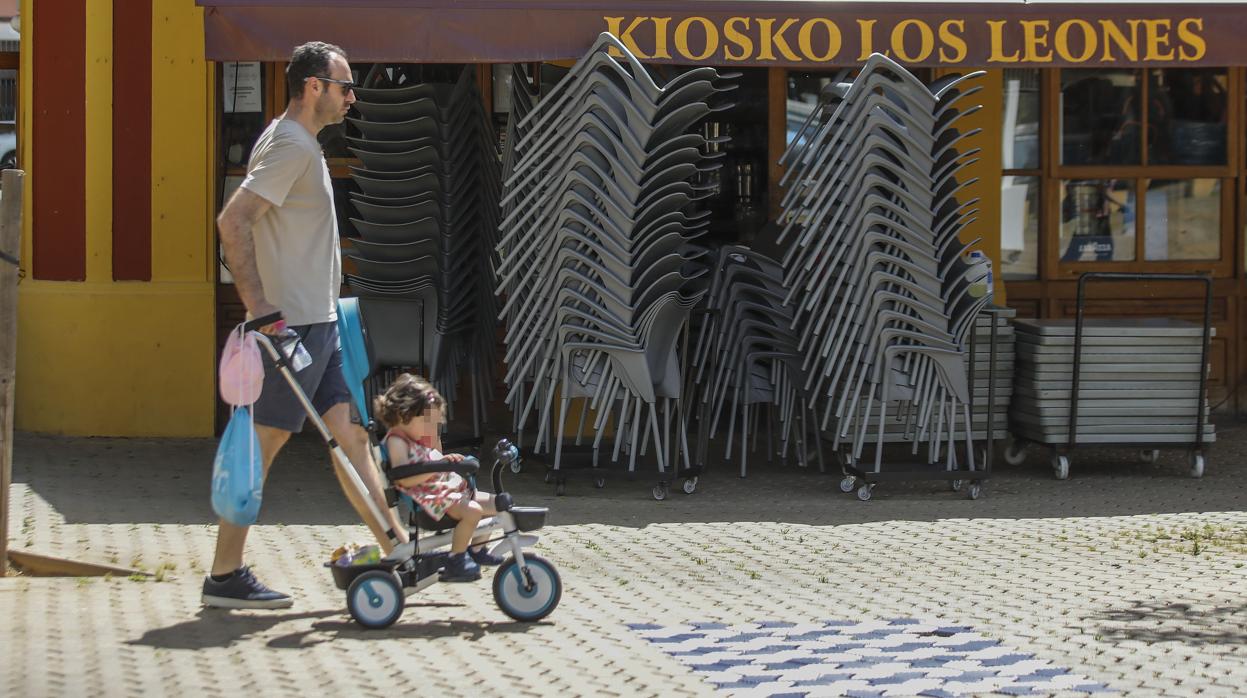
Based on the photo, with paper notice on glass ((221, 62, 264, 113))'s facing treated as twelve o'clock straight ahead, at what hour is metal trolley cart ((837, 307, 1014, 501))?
The metal trolley cart is roughly at 10 o'clock from the paper notice on glass.

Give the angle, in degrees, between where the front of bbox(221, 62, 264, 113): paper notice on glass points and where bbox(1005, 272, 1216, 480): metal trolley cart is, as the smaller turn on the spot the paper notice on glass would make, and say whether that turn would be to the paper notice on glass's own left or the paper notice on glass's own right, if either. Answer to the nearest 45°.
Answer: approximately 45° to the paper notice on glass's own left
